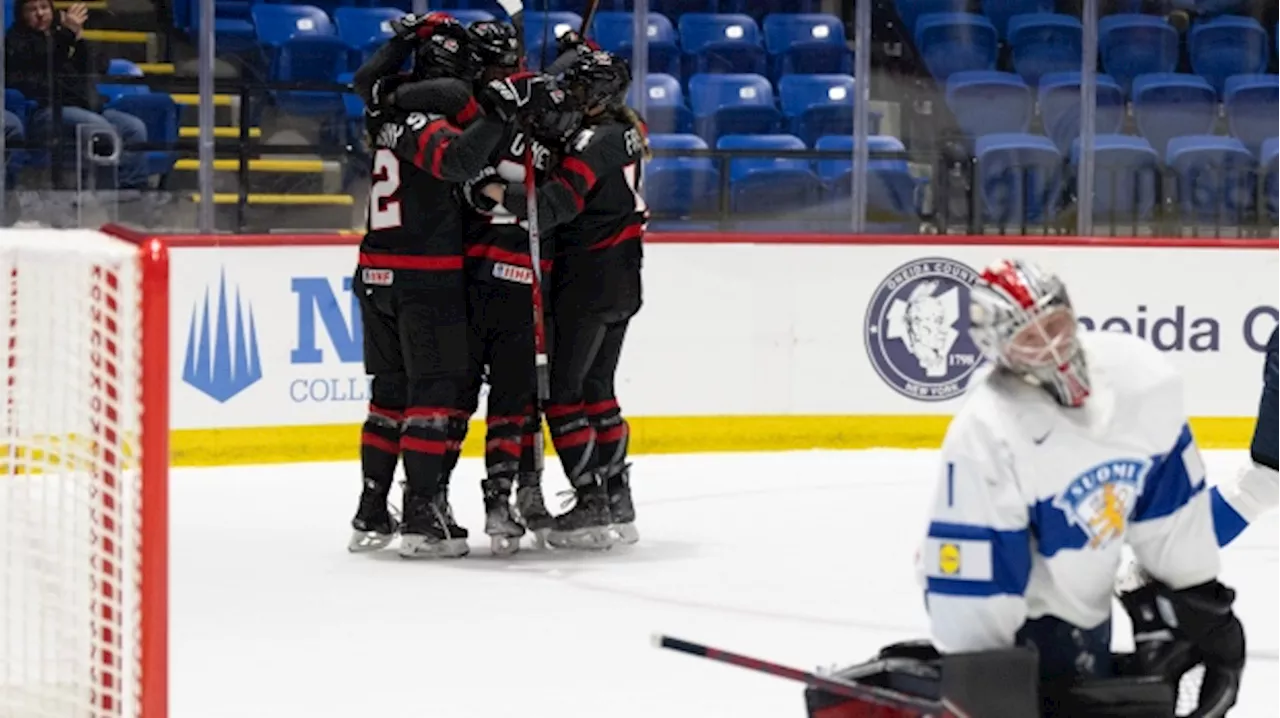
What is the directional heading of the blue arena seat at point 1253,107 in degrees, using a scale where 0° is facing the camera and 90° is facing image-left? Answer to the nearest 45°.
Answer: approximately 0°

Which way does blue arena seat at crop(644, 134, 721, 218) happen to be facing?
toward the camera

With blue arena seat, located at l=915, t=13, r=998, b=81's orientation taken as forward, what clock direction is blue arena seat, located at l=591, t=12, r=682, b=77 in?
blue arena seat, located at l=591, t=12, r=682, b=77 is roughly at 2 o'clock from blue arena seat, located at l=915, t=13, r=998, b=81.

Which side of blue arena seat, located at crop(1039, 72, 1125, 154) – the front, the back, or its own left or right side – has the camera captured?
front

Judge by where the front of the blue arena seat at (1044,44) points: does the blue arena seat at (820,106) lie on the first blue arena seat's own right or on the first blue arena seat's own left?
on the first blue arena seat's own right

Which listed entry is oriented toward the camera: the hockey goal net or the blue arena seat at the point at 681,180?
the blue arena seat

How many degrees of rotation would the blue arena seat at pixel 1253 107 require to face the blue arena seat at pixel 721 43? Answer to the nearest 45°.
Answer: approximately 90° to its right

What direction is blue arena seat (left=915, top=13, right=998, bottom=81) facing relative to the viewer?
toward the camera

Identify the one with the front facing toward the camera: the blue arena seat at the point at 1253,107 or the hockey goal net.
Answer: the blue arena seat

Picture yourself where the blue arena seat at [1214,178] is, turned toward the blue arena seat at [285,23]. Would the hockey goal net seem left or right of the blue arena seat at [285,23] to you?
left

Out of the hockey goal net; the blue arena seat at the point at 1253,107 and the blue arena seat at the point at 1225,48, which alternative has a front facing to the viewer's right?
the hockey goal net
